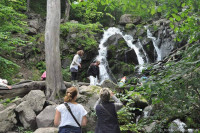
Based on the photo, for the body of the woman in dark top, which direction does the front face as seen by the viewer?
away from the camera

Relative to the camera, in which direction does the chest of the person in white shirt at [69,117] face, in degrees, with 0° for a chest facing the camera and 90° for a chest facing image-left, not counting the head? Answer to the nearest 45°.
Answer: approximately 180°

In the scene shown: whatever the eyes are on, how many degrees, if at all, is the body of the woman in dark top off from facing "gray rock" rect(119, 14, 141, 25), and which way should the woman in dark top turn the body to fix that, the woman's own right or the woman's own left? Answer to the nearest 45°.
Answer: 0° — they already face it

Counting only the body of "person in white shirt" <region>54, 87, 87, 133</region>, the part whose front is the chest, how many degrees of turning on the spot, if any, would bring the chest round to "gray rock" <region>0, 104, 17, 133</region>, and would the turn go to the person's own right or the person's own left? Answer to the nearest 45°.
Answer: approximately 45° to the person's own left

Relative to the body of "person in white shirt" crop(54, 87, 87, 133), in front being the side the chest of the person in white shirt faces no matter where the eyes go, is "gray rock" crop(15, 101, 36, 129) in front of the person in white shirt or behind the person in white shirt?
in front

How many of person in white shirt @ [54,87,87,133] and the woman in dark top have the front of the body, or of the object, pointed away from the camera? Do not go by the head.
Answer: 2
